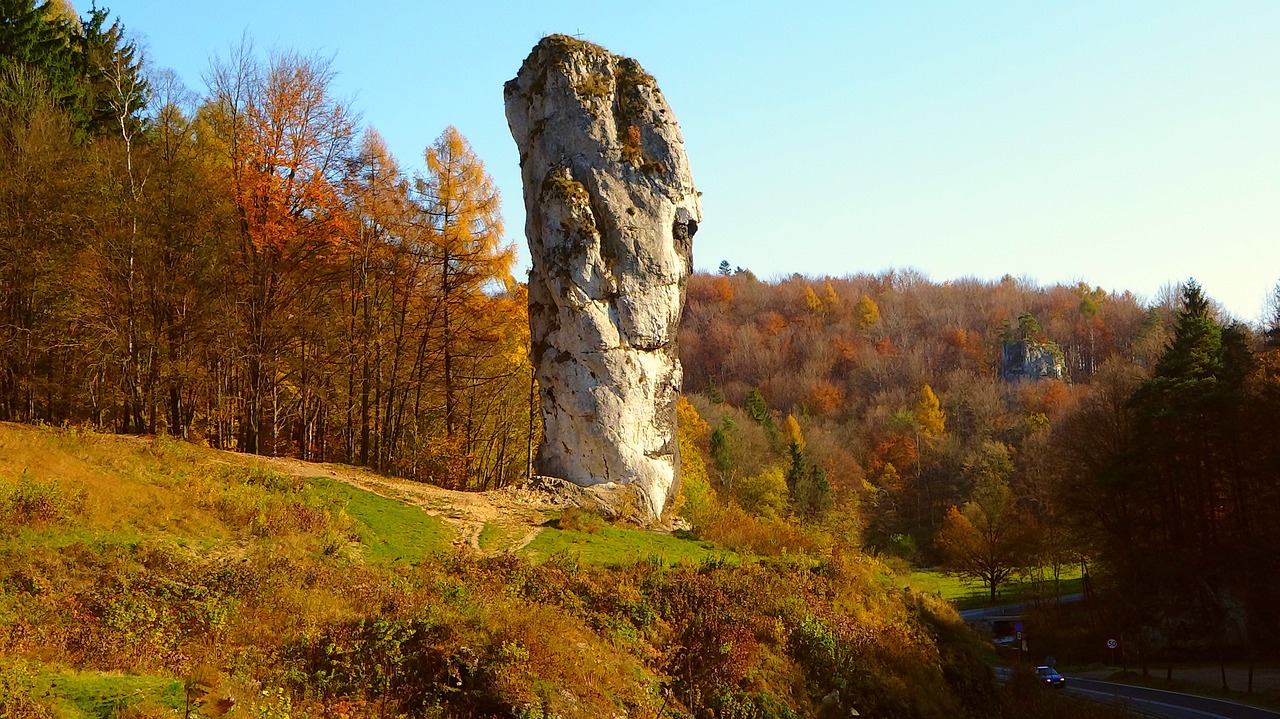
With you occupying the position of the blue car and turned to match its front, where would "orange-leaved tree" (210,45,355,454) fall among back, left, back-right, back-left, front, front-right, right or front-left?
right

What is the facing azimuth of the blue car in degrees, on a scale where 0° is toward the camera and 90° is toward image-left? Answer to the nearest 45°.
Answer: approximately 315°

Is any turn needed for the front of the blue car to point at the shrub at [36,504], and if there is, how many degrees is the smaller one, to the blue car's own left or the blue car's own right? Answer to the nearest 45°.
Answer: approximately 90° to the blue car's own right

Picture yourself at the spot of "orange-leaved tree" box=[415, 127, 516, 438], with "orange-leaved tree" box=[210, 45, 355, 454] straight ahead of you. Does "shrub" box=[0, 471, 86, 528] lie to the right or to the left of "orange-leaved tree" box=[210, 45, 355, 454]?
left

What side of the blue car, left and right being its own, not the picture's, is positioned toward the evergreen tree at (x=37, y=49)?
right

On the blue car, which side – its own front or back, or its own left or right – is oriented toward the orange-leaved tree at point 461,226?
right
